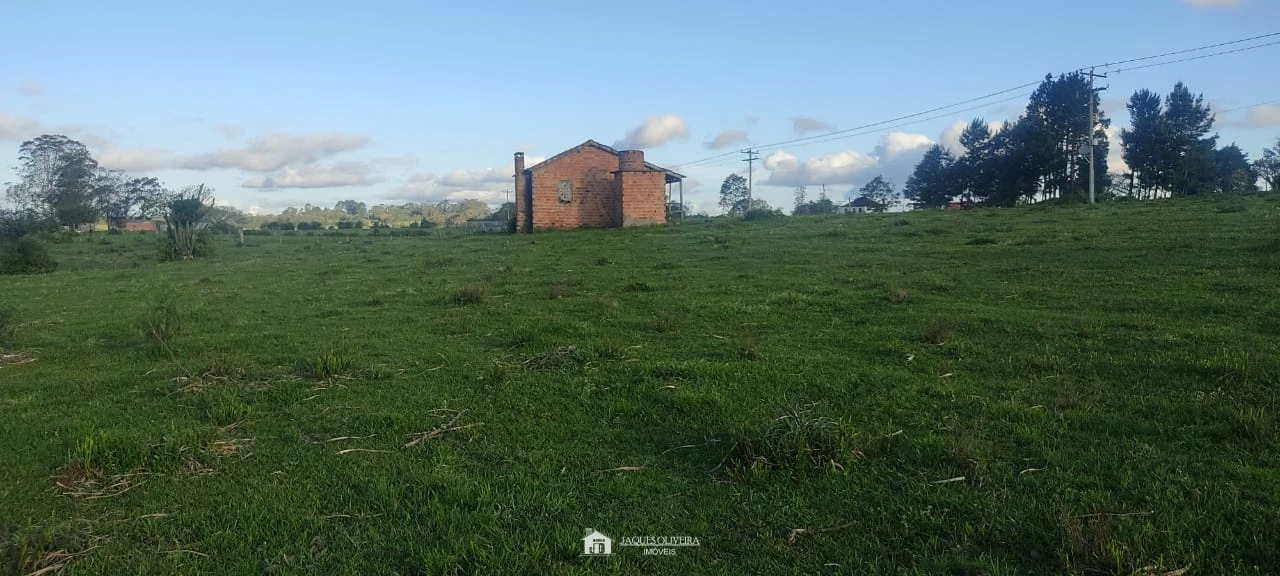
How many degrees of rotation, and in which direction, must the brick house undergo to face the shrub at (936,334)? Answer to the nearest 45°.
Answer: approximately 90° to its right

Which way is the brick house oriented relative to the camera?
to the viewer's right

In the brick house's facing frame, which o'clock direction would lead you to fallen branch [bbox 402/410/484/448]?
The fallen branch is roughly at 3 o'clock from the brick house.

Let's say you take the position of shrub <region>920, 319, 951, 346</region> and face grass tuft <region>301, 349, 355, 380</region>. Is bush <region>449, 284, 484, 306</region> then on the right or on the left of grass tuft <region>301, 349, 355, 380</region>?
right

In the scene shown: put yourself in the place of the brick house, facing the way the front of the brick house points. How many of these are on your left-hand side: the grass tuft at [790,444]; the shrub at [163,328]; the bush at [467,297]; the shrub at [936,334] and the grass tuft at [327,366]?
0

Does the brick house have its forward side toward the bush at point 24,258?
no

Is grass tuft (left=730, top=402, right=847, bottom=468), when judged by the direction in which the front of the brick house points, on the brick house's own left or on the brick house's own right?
on the brick house's own right

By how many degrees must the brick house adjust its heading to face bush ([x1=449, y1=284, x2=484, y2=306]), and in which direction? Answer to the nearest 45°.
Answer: approximately 90° to its right

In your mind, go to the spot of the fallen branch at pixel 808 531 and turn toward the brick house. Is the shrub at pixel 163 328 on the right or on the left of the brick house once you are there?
left

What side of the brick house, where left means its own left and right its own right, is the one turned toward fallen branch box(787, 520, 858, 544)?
right

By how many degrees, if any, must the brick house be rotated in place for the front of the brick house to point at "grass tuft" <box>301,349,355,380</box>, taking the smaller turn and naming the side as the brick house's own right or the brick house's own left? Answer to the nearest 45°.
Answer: approximately 90° to the brick house's own right

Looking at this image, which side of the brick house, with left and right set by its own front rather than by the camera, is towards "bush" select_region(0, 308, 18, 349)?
right

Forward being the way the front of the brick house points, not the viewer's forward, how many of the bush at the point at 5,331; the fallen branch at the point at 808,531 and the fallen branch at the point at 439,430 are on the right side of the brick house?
3

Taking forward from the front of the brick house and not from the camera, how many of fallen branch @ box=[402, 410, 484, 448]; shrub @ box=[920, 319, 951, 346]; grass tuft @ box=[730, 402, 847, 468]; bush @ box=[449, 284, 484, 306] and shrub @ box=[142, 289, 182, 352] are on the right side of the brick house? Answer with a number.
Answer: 5
